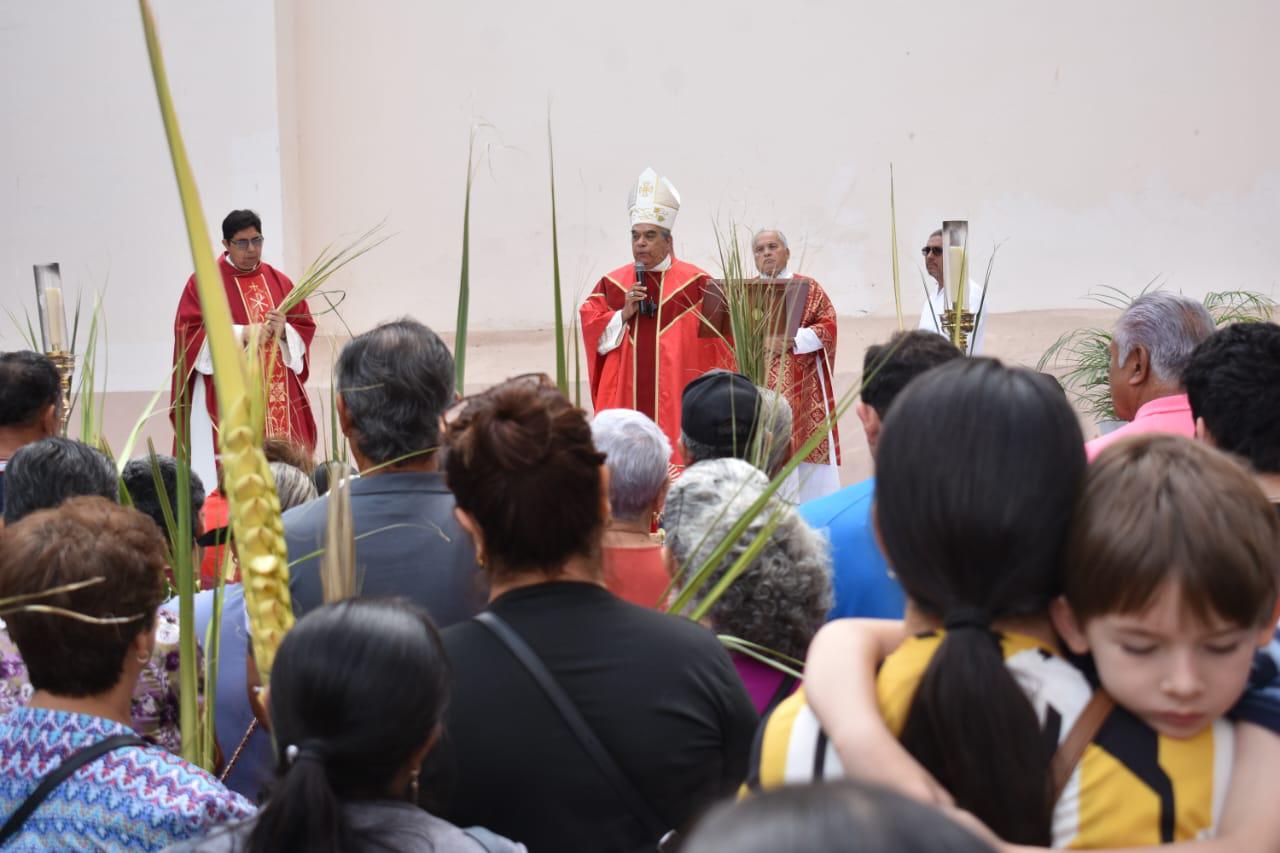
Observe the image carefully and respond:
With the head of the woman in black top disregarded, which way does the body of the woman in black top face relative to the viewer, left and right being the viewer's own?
facing away from the viewer

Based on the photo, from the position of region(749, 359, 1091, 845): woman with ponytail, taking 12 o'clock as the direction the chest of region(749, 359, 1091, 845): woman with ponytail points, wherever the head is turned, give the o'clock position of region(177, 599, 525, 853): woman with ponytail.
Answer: region(177, 599, 525, 853): woman with ponytail is roughly at 9 o'clock from region(749, 359, 1091, 845): woman with ponytail.

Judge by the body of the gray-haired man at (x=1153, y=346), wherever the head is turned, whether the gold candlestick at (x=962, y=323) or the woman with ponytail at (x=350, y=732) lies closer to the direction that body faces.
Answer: the gold candlestick

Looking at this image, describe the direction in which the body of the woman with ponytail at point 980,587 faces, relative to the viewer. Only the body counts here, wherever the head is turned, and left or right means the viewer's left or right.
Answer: facing away from the viewer

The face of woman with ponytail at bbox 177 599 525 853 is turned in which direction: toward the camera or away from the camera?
away from the camera

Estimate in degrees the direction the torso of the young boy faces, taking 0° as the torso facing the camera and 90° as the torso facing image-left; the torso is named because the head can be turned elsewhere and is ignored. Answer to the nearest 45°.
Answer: approximately 0°

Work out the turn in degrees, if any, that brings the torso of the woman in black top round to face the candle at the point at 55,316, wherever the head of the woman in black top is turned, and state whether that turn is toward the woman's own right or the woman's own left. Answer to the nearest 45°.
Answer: approximately 45° to the woman's own left

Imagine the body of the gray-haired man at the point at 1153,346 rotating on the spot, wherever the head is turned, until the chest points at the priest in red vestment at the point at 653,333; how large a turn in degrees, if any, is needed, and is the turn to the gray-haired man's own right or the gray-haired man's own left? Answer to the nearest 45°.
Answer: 0° — they already face them

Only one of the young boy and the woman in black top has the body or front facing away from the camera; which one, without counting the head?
the woman in black top

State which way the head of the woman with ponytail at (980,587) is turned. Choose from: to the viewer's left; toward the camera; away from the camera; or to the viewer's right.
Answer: away from the camera

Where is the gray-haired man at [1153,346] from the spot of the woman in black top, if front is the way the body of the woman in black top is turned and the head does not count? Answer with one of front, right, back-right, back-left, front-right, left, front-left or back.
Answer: front-right

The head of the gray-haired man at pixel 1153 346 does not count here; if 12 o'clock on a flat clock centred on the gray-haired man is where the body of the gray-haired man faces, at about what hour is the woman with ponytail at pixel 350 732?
The woman with ponytail is roughly at 8 o'clock from the gray-haired man.

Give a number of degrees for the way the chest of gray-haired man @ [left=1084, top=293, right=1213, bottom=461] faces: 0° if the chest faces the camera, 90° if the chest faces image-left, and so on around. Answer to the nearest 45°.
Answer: approximately 135°

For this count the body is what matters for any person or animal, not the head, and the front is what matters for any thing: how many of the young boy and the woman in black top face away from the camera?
1
